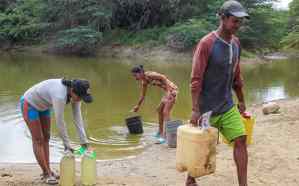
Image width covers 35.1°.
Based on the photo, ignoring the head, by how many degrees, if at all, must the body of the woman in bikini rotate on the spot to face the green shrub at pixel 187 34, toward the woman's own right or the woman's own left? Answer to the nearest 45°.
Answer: approximately 90° to the woman's own right

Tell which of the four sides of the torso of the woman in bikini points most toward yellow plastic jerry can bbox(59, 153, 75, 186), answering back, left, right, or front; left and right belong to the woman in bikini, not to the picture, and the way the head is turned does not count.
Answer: left

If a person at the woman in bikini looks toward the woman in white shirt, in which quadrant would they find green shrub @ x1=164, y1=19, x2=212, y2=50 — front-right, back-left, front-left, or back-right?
back-right

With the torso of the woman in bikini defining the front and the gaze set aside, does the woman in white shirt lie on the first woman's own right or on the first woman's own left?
on the first woman's own left

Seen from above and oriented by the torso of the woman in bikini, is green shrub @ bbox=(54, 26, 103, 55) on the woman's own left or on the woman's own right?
on the woman's own right

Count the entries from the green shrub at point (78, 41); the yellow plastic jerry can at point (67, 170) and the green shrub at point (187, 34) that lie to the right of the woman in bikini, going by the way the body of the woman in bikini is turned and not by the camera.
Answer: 2

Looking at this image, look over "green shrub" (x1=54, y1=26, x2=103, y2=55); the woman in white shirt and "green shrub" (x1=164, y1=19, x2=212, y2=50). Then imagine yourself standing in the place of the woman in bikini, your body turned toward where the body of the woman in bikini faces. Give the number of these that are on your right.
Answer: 2

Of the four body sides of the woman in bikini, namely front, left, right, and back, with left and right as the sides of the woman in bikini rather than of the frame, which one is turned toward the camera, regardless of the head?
left

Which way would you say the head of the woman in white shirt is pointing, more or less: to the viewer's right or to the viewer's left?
to the viewer's right
